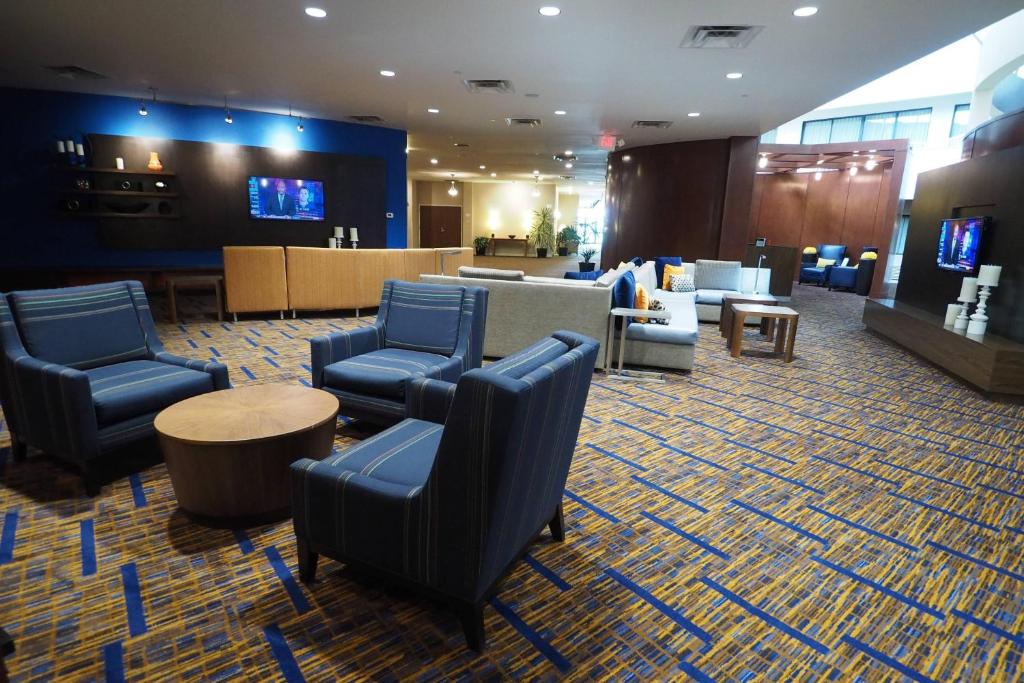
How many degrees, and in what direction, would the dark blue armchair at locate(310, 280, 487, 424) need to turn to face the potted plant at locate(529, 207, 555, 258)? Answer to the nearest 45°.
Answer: approximately 135° to its right

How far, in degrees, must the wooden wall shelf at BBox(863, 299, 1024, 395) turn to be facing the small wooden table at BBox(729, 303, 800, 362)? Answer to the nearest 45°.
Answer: approximately 45° to its right

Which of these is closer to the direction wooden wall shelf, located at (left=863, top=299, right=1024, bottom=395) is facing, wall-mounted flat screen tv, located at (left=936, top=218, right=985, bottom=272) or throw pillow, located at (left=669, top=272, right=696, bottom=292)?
the throw pillow

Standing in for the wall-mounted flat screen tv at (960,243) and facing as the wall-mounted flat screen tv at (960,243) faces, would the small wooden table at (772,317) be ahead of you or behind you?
ahead

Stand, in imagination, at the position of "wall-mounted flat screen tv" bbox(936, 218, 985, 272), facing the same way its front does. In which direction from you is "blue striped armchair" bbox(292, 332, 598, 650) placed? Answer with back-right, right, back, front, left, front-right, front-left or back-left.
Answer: front-left

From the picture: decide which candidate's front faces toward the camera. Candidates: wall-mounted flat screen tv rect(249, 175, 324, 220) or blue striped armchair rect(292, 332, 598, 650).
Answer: the wall-mounted flat screen tv

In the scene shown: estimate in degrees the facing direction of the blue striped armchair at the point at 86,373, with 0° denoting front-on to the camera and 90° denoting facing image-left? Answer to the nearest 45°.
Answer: approximately 315°

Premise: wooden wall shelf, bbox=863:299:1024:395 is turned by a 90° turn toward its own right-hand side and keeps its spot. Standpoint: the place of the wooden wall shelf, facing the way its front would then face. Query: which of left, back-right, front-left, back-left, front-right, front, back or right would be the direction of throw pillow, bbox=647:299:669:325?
left

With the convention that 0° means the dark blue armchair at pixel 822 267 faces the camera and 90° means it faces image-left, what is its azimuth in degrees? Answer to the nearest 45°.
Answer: approximately 45°

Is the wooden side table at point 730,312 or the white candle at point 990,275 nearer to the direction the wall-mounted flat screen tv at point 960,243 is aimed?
the wooden side table

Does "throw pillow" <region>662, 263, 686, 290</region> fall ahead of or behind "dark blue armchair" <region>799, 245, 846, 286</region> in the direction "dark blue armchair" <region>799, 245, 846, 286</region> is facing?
ahead

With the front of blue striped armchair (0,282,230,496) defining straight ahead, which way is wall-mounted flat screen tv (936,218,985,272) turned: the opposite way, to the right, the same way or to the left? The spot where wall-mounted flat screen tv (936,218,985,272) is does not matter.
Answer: the opposite way

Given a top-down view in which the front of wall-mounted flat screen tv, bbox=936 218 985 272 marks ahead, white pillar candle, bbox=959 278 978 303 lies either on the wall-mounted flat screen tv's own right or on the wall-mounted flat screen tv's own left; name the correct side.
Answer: on the wall-mounted flat screen tv's own left

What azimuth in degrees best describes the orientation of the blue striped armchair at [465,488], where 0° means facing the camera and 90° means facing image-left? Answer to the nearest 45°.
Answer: approximately 135°

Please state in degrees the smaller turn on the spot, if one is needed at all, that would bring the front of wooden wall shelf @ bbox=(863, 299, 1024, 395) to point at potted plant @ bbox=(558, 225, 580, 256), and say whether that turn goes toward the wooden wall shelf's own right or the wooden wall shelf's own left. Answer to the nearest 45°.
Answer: approximately 90° to the wooden wall shelf's own right

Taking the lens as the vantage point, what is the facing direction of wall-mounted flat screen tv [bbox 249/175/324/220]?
facing the viewer
